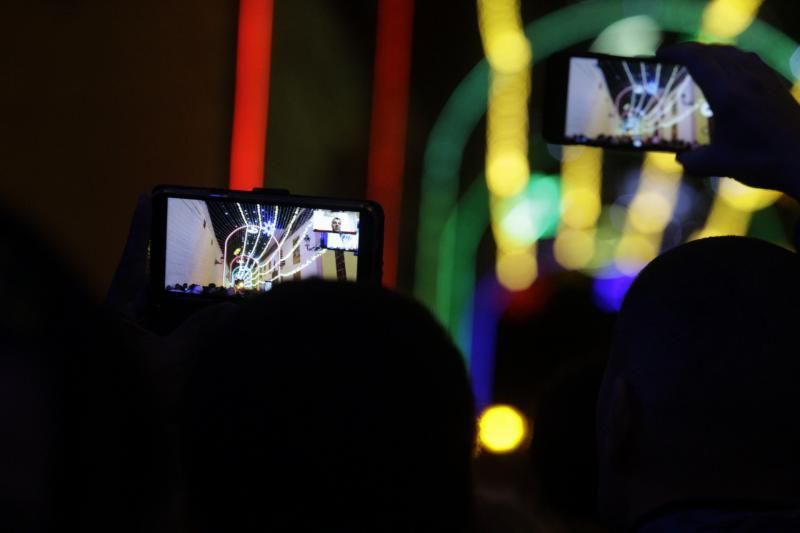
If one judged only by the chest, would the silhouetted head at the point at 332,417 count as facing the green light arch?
yes

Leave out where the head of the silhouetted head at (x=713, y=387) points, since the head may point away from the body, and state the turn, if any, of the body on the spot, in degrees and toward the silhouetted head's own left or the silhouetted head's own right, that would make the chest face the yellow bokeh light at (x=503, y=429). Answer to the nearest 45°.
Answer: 0° — they already face it

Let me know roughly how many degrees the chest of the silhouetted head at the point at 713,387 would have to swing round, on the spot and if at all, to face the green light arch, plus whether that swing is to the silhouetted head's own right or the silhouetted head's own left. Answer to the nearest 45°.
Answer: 0° — they already face it

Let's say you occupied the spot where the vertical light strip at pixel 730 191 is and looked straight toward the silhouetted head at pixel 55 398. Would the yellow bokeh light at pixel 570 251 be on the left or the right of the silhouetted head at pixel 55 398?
right

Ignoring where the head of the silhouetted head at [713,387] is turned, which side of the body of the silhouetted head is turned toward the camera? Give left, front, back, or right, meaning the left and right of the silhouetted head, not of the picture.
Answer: back

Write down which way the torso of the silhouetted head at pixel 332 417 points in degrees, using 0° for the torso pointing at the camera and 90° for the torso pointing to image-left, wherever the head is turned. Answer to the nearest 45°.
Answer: approximately 180°

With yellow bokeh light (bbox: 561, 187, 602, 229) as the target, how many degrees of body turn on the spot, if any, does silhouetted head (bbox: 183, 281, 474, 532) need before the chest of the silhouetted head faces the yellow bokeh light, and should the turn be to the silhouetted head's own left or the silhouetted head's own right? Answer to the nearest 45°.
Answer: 0° — they already face it

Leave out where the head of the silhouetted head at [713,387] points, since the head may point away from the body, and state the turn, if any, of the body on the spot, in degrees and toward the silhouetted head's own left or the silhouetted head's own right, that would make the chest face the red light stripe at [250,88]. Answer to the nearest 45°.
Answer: approximately 45° to the silhouetted head's own left

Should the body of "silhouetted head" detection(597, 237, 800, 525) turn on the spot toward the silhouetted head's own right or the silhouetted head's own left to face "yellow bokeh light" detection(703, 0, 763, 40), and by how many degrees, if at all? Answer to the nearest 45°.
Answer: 0° — they already face it

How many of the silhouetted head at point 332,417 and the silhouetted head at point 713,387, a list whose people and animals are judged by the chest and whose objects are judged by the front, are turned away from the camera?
2

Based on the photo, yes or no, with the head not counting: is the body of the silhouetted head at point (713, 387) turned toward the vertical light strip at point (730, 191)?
yes
